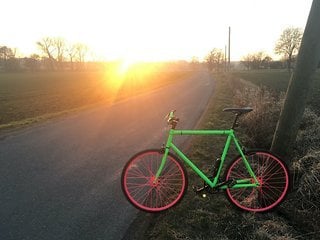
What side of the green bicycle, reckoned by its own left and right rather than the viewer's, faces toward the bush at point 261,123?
right

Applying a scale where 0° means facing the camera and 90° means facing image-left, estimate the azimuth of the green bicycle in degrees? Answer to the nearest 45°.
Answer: approximately 90°
